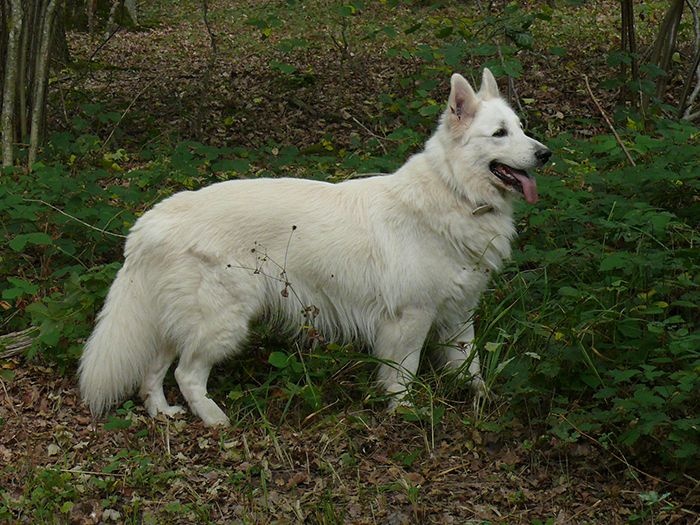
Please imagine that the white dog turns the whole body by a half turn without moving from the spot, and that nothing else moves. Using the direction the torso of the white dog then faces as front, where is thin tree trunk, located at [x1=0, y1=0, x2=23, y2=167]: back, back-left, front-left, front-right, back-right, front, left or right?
front-right

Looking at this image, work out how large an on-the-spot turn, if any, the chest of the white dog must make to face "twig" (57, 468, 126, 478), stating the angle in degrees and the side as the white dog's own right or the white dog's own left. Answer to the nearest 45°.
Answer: approximately 135° to the white dog's own right

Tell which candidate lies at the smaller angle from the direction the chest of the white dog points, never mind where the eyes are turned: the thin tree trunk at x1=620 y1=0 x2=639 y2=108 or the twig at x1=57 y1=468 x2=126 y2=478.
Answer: the thin tree trunk

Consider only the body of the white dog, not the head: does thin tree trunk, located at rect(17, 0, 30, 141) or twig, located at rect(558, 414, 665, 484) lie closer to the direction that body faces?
the twig

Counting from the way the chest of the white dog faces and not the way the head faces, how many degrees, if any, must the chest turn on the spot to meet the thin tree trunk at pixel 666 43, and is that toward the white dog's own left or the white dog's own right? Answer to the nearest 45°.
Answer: approximately 45° to the white dog's own left

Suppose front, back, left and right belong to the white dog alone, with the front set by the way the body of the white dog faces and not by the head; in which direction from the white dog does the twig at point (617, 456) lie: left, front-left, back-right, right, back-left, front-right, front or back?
front-right

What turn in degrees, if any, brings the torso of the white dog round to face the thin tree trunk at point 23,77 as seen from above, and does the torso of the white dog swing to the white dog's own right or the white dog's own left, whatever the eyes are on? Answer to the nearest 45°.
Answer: approximately 135° to the white dog's own left

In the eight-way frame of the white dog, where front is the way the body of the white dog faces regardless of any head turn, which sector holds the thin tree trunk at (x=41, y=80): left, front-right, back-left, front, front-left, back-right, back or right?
back-left

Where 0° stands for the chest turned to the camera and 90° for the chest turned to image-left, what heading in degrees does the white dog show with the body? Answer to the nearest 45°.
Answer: approximately 270°

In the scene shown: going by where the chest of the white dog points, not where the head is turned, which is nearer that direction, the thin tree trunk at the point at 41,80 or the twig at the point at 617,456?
the twig

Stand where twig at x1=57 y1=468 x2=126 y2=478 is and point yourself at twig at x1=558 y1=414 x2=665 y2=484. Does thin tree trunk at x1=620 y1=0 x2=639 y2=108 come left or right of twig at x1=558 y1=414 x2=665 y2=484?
left

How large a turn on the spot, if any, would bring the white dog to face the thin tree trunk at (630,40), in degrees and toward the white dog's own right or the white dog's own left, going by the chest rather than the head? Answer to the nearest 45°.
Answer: approximately 45° to the white dog's own left
